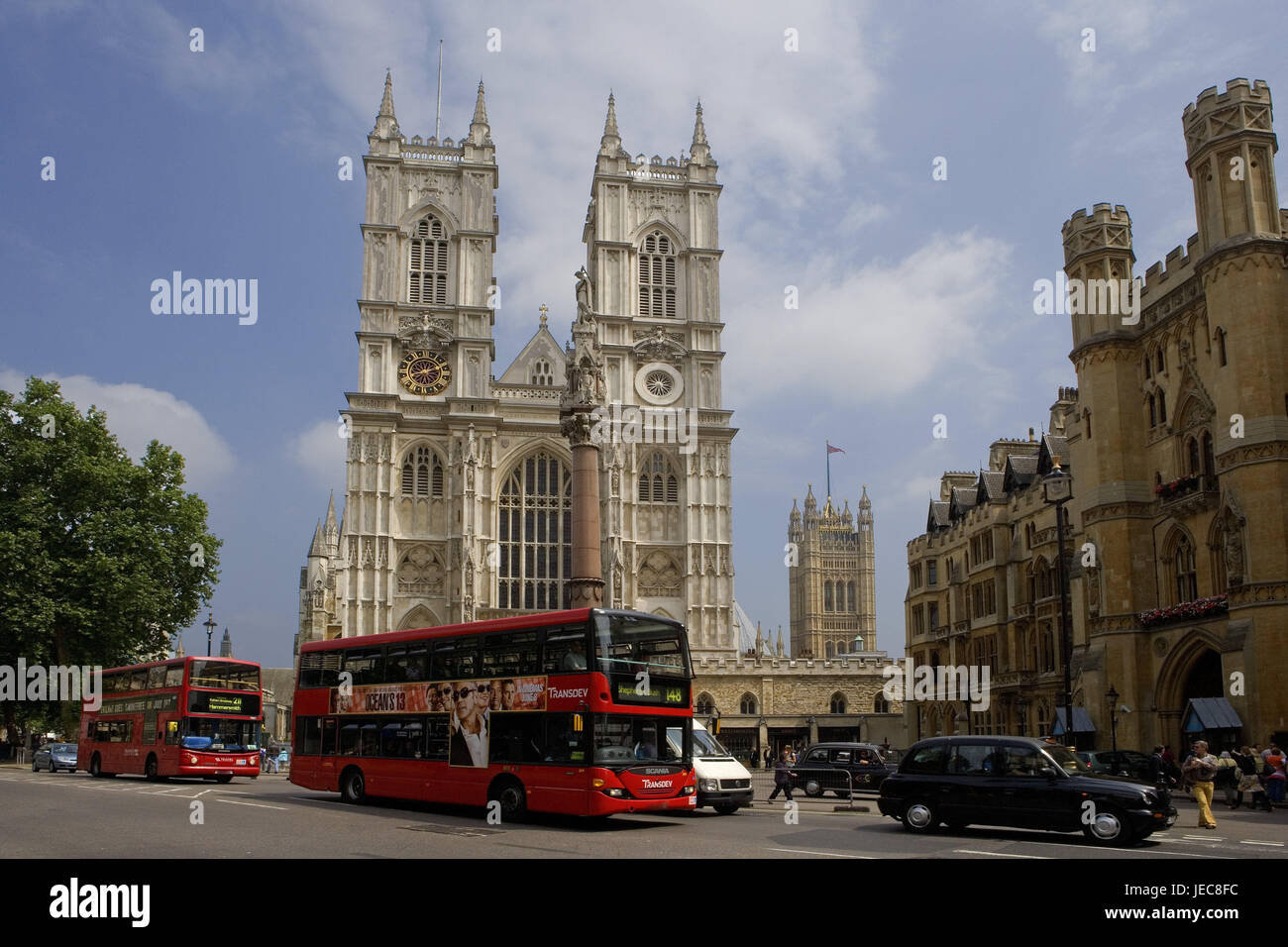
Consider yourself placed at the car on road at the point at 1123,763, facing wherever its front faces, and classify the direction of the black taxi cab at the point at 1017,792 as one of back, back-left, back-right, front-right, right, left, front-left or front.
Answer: right

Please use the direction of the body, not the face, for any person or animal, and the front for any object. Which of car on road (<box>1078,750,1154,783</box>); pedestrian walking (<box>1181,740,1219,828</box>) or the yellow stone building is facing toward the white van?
the yellow stone building

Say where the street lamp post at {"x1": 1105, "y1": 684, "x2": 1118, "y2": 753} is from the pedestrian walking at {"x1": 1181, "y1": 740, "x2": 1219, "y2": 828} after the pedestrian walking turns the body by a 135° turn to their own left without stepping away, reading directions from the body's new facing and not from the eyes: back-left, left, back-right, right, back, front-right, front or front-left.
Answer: front-left

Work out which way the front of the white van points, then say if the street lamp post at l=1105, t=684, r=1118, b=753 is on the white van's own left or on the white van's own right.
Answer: on the white van's own left

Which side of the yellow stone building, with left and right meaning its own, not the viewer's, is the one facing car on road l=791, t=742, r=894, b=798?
front

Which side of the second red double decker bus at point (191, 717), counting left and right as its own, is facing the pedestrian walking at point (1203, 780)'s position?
front

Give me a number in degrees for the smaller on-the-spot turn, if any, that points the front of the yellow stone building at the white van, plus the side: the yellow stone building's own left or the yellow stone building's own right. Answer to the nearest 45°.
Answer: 0° — it already faces it

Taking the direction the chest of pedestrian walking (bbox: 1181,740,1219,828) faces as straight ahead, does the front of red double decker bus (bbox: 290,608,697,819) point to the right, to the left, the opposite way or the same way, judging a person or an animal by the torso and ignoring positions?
to the left
